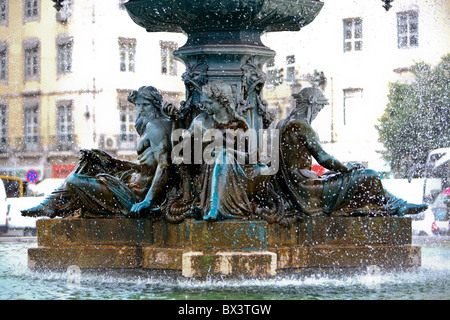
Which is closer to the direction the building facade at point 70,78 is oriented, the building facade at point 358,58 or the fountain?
the fountain

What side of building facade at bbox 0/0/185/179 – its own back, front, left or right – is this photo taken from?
front

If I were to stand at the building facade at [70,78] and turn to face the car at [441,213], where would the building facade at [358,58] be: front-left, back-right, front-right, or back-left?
front-left

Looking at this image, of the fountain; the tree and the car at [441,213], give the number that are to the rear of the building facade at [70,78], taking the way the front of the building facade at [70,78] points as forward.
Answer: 0

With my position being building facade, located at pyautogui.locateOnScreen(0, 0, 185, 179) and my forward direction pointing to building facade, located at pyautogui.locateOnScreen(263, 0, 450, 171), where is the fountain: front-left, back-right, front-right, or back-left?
front-right

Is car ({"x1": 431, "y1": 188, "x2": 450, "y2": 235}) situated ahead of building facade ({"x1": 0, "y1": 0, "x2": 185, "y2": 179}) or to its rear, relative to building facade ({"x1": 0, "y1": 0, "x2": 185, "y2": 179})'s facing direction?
ahead

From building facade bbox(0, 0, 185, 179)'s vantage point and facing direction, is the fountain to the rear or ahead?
ahead

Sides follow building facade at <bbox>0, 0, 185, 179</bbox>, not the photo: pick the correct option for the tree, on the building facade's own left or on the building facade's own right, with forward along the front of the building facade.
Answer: on the building facade's own left

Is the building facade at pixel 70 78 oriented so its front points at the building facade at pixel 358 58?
no
